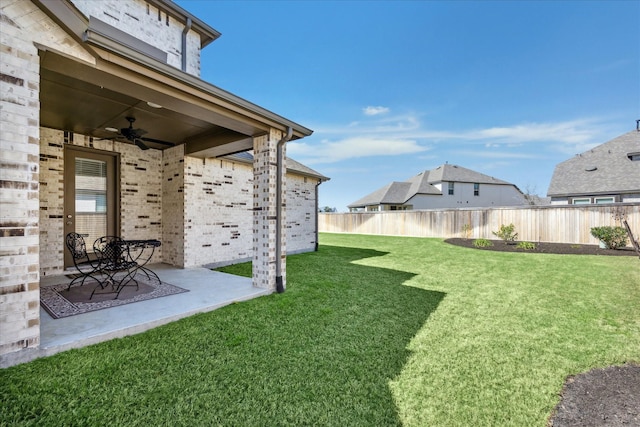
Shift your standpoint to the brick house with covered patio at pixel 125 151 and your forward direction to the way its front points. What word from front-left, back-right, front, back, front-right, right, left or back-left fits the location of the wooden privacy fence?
left

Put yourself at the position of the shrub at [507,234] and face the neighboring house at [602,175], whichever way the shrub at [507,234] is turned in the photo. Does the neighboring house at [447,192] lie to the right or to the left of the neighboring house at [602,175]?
left

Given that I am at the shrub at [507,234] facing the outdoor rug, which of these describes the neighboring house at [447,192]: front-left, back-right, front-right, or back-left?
back-right

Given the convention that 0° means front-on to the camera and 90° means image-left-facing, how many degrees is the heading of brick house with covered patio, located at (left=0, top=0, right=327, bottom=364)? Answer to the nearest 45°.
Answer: approximately 135°
